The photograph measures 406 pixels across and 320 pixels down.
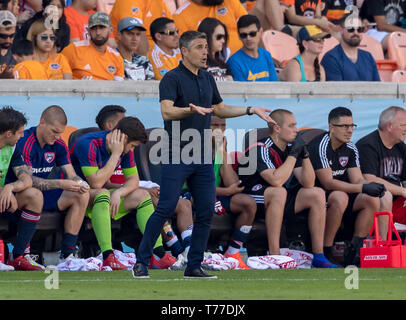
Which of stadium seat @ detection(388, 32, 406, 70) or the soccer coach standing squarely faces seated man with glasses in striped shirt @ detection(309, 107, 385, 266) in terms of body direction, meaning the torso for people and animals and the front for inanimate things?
the stadium seat

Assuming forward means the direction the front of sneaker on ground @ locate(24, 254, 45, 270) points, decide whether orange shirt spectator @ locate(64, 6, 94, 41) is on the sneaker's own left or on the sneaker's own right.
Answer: on the sneaker's own left

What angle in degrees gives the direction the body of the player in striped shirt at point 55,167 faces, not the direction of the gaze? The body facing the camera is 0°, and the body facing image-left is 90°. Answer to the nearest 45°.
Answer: approximately 315°

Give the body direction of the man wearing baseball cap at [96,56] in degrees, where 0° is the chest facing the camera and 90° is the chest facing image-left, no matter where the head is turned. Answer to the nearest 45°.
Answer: approximately 0°

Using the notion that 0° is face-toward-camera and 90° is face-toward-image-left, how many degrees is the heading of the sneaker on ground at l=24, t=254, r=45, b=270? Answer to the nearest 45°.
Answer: approximately 315°

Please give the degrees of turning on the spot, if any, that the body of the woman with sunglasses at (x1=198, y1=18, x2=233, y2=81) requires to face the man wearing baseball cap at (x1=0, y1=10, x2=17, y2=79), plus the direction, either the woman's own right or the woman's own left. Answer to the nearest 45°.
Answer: approximately 135° to the woman's own right
